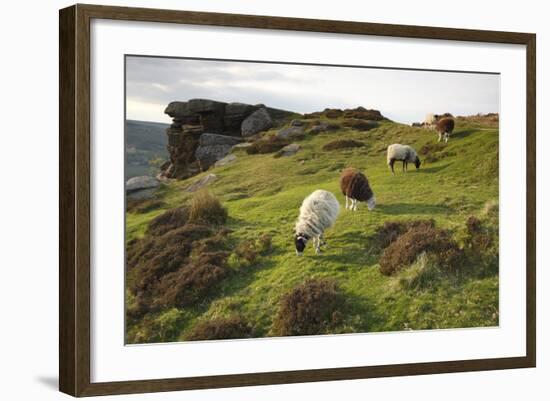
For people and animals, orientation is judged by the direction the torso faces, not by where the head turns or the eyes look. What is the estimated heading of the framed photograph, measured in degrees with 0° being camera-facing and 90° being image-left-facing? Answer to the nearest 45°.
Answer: approximately 315°
